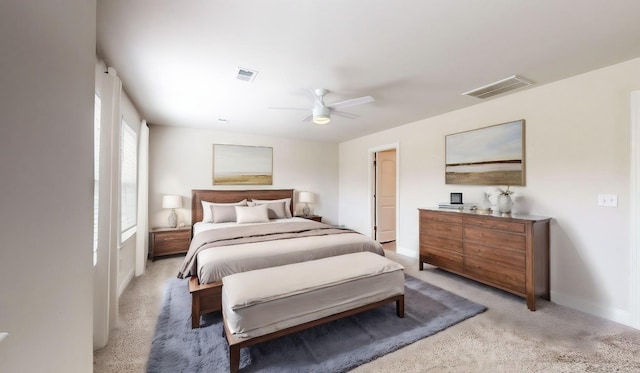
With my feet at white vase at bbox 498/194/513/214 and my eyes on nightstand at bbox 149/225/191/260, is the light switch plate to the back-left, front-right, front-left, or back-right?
back-left

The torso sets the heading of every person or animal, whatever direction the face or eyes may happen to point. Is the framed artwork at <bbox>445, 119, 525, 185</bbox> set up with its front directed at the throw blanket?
yes

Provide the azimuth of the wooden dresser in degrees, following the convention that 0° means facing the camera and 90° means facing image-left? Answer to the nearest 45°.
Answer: approximately 45°

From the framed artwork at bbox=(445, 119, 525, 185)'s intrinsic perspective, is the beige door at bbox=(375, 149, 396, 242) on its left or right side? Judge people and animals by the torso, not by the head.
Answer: on its right

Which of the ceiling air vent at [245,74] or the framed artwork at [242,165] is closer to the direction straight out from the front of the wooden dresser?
the ceiling air vent

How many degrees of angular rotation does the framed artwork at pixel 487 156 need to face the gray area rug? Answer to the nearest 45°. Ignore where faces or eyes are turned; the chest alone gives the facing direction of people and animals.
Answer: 0° — it already faces it

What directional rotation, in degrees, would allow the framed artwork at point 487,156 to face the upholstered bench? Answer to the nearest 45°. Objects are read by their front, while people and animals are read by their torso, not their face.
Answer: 0° — it already faces it

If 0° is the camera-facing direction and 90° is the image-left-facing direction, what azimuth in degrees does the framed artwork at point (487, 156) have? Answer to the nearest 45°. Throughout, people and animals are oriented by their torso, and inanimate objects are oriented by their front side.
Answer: approximately 45°
